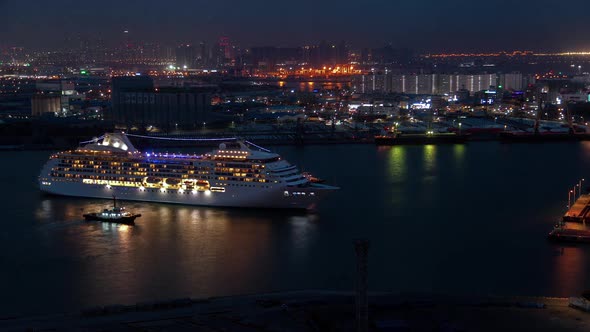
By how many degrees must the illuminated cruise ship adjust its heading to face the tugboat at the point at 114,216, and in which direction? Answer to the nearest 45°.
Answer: approximately 90° to its right

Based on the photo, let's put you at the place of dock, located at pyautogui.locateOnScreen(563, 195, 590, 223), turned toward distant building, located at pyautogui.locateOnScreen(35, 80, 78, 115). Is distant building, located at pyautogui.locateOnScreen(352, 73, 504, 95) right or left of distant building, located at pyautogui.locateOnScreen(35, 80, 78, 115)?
right

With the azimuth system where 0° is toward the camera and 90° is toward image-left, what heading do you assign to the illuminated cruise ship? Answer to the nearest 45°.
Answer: approximately 315°
